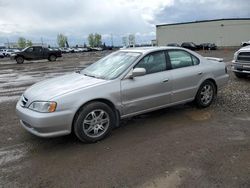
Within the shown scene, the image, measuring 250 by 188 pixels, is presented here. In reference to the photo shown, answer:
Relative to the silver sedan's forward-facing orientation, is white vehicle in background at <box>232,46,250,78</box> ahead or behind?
behind

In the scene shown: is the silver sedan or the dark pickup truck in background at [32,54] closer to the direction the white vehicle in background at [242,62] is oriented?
the silver sedan

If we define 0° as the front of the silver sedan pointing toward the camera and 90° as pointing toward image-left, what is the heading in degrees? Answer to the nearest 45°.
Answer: approximately 45°

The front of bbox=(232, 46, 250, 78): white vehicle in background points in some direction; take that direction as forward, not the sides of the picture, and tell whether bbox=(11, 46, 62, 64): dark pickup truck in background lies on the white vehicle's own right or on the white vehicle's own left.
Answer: on the white vehicle's own right

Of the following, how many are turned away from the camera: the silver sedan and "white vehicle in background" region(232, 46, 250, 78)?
0

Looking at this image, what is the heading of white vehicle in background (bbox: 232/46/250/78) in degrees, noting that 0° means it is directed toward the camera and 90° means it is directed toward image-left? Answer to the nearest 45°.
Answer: approximately 0°

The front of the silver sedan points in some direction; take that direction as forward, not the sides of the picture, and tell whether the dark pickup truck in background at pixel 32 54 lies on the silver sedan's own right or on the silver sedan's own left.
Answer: on the silver sedan's own right

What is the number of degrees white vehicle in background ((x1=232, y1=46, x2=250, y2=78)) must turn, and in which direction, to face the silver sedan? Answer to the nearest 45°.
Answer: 0° — it already faces it
